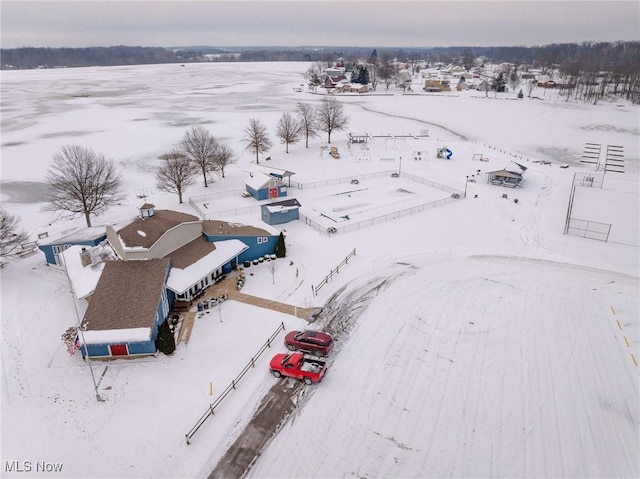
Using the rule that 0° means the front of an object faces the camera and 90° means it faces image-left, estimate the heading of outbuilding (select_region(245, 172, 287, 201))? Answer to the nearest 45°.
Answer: approximately 315°

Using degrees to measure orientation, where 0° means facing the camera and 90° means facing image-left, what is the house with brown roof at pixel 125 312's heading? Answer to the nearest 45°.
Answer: approximately 0°

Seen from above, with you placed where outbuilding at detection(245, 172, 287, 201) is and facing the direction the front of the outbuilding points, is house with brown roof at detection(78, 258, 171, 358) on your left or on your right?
on your right

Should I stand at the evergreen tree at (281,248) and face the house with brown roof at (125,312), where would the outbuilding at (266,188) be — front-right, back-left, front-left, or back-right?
back-right

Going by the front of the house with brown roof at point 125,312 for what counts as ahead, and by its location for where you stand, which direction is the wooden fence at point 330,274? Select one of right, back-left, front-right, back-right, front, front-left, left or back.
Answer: left

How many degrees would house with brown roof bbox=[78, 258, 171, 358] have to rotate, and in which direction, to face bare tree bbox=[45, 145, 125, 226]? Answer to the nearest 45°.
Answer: approximately 180°

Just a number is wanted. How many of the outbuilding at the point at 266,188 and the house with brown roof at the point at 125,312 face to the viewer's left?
0

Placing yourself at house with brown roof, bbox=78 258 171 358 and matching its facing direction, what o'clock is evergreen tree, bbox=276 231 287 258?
The evergreen tree is roughly at 8 o'clock from the house with brown roof.

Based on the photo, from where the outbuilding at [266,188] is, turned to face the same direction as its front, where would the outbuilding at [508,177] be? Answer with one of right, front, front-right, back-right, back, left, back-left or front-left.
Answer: front-left

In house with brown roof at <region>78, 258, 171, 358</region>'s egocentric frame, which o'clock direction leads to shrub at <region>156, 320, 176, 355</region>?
The shrub is roughly at 11 o'clock from the house with brown roof.

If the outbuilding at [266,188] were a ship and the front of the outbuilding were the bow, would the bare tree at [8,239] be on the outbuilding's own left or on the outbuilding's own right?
on the outbuilding's own right

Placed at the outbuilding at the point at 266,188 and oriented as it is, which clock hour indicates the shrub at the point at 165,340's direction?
The shrub is roughly at 2 o'clock from the outbuilding.

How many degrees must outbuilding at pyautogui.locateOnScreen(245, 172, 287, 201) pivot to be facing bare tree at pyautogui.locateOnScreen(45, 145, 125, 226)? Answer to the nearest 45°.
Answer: approximately 135° to its right

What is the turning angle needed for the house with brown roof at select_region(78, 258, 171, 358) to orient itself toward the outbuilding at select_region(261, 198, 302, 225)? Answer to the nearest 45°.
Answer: approximately 135° to its left

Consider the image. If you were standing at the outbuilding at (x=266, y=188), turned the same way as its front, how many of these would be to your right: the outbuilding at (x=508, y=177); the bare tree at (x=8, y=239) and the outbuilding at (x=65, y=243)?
2

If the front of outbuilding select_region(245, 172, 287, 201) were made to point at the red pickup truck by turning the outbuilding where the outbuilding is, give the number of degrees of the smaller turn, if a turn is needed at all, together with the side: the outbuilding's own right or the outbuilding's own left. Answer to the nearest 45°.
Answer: approximately 45° to the outbuilding's own right

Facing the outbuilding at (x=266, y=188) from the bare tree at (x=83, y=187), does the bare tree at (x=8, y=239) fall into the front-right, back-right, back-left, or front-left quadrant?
back-right

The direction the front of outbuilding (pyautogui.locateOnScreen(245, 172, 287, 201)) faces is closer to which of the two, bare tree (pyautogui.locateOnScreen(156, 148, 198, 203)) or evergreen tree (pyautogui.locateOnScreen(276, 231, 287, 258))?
the evergreen tree
